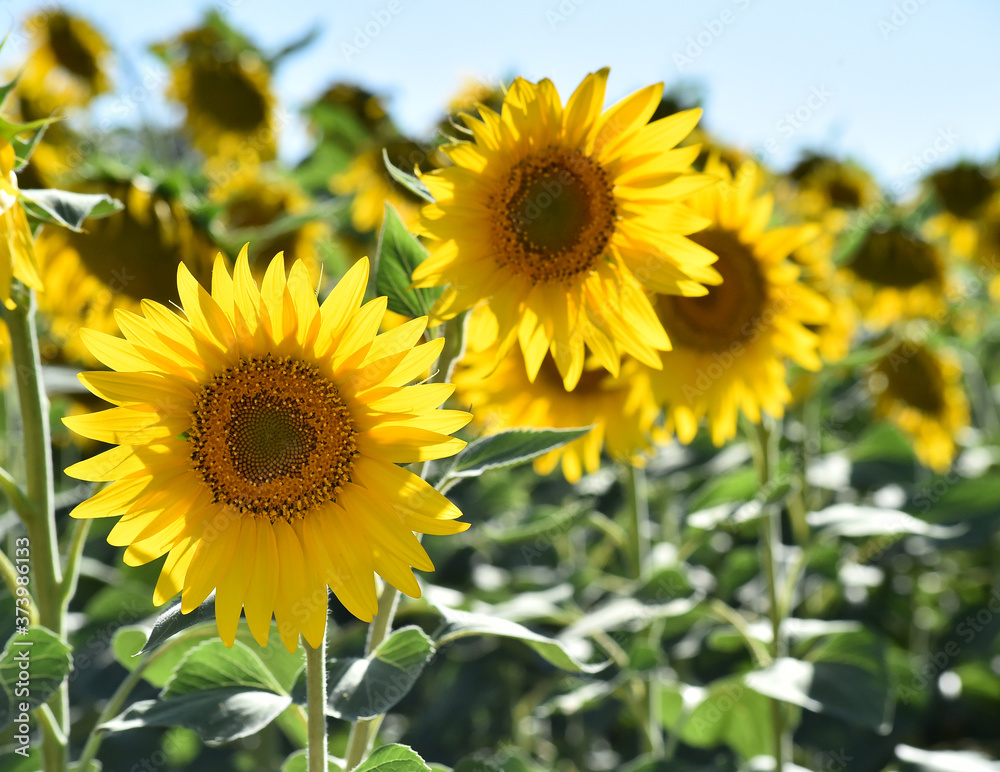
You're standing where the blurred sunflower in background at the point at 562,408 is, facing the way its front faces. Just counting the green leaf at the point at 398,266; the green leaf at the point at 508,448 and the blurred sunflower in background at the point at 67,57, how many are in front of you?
2

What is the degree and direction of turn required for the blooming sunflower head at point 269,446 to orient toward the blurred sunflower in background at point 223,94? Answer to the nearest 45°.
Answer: approximately 180°

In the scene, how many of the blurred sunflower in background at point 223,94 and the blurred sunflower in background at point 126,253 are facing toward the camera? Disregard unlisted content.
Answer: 2

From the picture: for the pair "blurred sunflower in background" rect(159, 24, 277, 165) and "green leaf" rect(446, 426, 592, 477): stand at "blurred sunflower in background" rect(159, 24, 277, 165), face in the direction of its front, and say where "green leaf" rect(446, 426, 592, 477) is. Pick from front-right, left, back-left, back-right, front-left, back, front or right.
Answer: front

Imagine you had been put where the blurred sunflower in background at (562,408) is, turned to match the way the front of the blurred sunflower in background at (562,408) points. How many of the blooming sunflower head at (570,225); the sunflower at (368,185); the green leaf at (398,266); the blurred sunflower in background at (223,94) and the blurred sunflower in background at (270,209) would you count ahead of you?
2

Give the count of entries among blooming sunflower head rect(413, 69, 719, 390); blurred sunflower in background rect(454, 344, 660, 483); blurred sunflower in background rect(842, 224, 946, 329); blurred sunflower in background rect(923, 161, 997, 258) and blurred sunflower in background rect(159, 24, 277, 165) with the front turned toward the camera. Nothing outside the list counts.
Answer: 5

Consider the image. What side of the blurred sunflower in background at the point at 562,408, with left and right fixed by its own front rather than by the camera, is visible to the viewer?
front

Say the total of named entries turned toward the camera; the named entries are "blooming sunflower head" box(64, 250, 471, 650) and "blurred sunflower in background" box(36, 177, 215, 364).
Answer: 2

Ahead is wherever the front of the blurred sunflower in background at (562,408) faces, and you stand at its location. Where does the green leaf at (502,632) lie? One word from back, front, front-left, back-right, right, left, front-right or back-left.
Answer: front

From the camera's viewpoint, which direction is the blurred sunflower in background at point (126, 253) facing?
toward the camera

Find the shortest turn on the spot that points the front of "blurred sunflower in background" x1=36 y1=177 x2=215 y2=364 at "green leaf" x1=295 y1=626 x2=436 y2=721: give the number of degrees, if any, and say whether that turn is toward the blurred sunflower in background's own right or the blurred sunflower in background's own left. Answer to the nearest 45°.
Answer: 0° — it already faces it

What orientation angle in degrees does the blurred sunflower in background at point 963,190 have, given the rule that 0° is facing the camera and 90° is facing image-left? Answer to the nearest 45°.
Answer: approximately 0°

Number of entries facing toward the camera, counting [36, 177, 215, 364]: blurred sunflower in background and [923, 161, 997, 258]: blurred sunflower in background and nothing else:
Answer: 2

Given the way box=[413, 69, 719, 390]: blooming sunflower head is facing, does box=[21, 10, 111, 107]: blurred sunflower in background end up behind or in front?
behind

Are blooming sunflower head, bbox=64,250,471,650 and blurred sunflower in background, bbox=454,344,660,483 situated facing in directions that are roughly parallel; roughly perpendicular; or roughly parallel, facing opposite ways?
roughly parallel

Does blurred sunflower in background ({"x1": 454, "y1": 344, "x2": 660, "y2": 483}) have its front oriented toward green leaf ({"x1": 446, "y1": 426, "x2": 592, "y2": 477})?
yes

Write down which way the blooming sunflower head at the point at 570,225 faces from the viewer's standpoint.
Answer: facing the viewer

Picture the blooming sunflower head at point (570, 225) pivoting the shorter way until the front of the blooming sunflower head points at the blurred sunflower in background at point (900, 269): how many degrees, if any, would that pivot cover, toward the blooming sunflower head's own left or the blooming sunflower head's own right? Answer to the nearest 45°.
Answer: approximately 135° to the blooming sunflower head's own left

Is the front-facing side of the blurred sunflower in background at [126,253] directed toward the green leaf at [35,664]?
yes

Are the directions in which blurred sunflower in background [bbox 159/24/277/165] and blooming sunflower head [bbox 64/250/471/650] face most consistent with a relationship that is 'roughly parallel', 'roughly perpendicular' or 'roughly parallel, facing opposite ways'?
roughly parallel

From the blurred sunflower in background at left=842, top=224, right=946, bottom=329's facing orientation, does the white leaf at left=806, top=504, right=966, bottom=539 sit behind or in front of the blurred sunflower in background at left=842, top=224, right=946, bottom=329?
in front
